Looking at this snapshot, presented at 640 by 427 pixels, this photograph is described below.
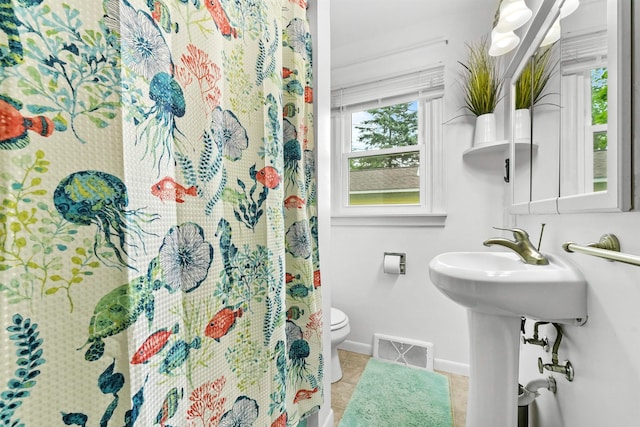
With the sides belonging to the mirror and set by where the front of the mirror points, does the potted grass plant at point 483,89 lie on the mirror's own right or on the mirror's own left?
on the mirror's own right

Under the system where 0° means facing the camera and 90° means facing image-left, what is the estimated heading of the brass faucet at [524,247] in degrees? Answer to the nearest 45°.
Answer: approximately 90°

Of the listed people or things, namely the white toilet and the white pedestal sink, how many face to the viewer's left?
1

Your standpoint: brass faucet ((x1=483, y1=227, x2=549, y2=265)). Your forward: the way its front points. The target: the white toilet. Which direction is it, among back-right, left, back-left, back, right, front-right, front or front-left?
front

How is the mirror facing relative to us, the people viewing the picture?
facing the viewer and to the left of the viewer

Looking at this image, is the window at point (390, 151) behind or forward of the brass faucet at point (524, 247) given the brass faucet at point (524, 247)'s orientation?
forward

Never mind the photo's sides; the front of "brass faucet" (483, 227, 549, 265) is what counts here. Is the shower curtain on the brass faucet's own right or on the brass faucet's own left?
on the brass faucet's own left

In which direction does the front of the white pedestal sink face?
to the viewer's left

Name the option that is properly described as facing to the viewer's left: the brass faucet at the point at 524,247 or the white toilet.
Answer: the brass faucet
